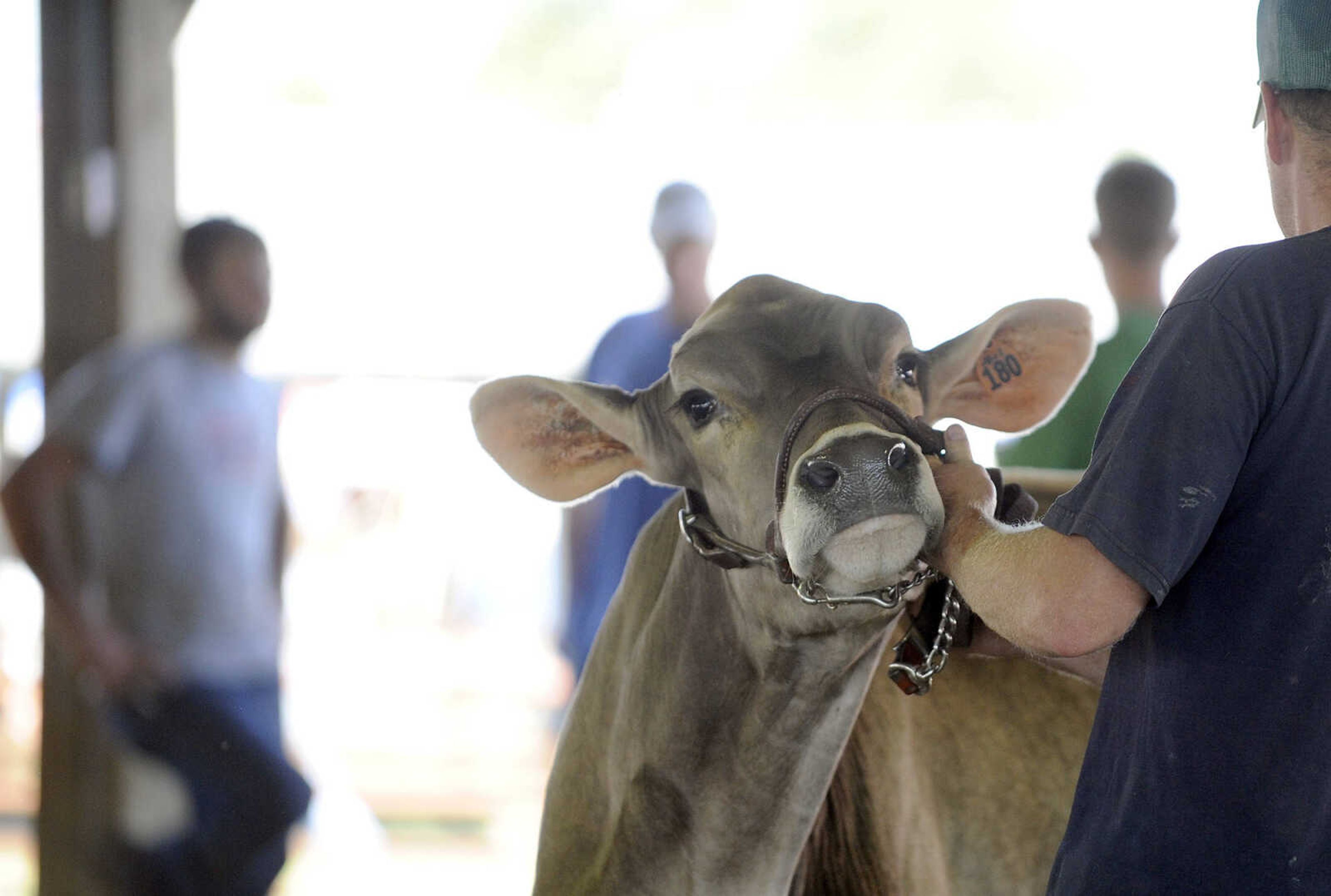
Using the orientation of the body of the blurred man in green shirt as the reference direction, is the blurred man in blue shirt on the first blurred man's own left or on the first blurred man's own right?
on the first blurred man's own left

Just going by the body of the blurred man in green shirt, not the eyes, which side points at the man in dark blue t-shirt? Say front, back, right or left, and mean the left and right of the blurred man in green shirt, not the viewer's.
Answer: back

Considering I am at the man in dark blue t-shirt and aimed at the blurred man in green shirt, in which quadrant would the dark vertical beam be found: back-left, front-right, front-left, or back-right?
front-left

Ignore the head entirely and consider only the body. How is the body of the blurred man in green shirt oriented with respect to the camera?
away from the camera

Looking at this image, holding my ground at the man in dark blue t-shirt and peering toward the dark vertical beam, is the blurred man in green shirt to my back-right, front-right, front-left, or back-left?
front-right

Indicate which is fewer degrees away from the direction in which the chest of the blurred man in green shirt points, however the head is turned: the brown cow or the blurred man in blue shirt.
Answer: the blurred man in blue shirt

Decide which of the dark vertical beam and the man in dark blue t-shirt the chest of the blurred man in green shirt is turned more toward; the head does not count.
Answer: the dark vertical beam

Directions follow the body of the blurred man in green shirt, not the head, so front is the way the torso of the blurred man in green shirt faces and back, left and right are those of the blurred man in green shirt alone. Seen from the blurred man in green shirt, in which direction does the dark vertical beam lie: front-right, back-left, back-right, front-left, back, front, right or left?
left

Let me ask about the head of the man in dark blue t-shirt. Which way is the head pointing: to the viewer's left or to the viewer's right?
to the viewer's left

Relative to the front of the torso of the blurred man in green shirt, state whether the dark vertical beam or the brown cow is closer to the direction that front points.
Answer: the dark vertical beam

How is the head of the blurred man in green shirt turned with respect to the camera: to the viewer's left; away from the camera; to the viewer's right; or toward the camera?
away from the camera

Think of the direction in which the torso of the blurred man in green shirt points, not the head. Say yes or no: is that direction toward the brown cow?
no
